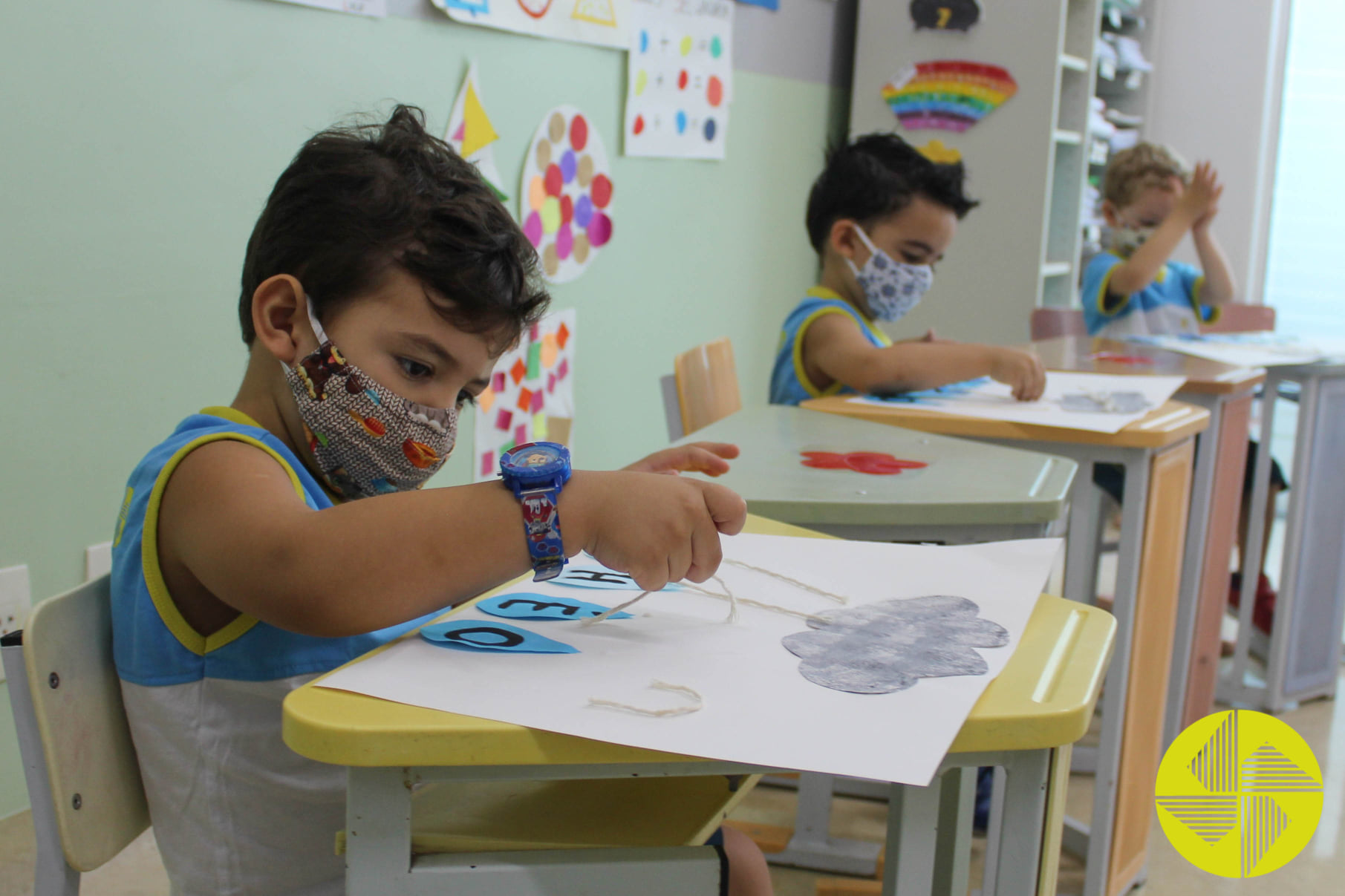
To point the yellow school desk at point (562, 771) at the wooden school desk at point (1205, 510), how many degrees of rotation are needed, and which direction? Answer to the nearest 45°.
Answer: approximately 135° to its right

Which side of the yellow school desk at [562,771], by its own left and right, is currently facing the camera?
left

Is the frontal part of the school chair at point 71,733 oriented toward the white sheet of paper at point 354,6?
no

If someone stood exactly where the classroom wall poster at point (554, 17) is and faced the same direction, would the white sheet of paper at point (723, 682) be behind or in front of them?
in front

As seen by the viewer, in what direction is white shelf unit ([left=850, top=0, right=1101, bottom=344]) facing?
to the viewer's right

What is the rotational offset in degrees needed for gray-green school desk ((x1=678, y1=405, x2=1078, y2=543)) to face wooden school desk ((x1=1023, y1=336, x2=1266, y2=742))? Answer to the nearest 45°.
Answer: approximately 135° to its right

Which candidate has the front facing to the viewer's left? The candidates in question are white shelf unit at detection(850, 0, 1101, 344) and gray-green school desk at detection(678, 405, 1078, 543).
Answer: the gray-green school desk

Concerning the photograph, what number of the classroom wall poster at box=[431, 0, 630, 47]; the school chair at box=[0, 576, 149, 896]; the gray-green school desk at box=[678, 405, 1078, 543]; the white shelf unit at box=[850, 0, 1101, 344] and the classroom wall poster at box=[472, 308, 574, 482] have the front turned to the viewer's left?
1

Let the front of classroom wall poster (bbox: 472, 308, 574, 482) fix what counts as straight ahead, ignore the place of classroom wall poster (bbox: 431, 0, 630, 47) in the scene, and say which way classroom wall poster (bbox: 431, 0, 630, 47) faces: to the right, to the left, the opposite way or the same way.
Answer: the same way

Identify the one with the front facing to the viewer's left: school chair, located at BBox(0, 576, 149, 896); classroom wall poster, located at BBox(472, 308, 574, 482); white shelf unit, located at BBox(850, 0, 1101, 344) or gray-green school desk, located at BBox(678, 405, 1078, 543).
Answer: the gray-green school desk

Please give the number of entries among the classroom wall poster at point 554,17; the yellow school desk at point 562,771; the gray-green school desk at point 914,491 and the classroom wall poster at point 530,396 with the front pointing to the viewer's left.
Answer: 2

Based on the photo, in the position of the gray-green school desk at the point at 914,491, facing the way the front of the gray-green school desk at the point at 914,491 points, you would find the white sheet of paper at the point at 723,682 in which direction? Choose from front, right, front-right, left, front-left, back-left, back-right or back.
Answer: left

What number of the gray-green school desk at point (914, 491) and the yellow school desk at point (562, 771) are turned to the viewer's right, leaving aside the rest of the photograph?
0

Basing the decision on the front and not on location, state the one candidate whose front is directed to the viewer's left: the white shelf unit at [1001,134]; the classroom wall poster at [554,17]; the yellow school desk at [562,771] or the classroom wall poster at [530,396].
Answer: the yellow school desk
